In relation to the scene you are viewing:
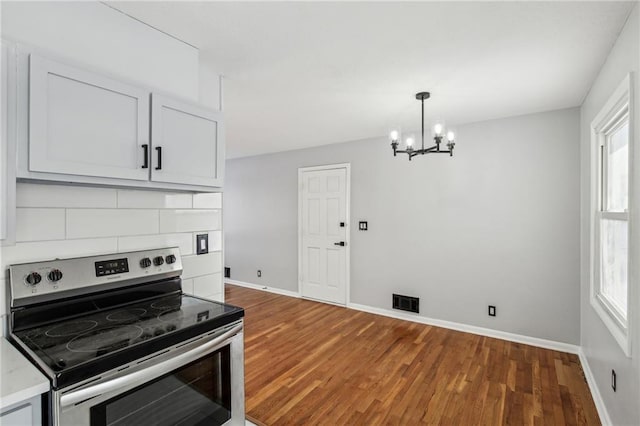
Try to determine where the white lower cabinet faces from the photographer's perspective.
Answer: facing the viewer and to the right of the viewer

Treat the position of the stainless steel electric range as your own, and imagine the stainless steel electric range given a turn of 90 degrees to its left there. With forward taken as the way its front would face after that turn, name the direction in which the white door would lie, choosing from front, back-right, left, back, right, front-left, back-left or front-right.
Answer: front

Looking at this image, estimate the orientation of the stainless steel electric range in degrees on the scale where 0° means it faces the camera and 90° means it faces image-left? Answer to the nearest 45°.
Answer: approximately 315°

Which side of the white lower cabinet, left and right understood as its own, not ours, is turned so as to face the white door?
left

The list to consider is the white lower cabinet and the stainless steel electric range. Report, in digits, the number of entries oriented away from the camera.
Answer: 0
